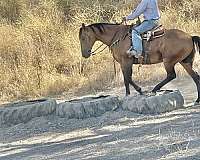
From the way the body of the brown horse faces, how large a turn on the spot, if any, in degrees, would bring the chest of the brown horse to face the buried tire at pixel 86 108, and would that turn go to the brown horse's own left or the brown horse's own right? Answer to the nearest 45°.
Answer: approximately 45° to the brown horse's own left

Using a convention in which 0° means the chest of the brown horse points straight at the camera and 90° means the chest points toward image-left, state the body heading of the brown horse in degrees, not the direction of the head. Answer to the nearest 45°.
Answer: approximately 90°

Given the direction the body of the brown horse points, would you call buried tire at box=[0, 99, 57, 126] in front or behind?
in front
